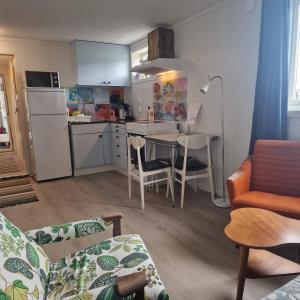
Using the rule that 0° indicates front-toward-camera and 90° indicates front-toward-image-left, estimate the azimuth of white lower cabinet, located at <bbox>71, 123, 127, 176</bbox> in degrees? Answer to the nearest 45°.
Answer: approximately 0°

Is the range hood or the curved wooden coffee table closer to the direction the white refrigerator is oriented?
the curved wooden coffee table

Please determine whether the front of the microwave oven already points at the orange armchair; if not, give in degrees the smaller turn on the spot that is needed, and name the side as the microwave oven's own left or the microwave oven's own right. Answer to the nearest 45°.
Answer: approximately 45° to the microwave oven's own left

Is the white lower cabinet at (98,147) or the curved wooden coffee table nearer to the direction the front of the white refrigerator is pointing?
the curved wooden coffee table

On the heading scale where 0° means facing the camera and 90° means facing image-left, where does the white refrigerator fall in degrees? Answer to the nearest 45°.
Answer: approximately 0°

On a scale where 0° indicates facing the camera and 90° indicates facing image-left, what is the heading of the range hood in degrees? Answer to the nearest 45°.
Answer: approximately 45°
